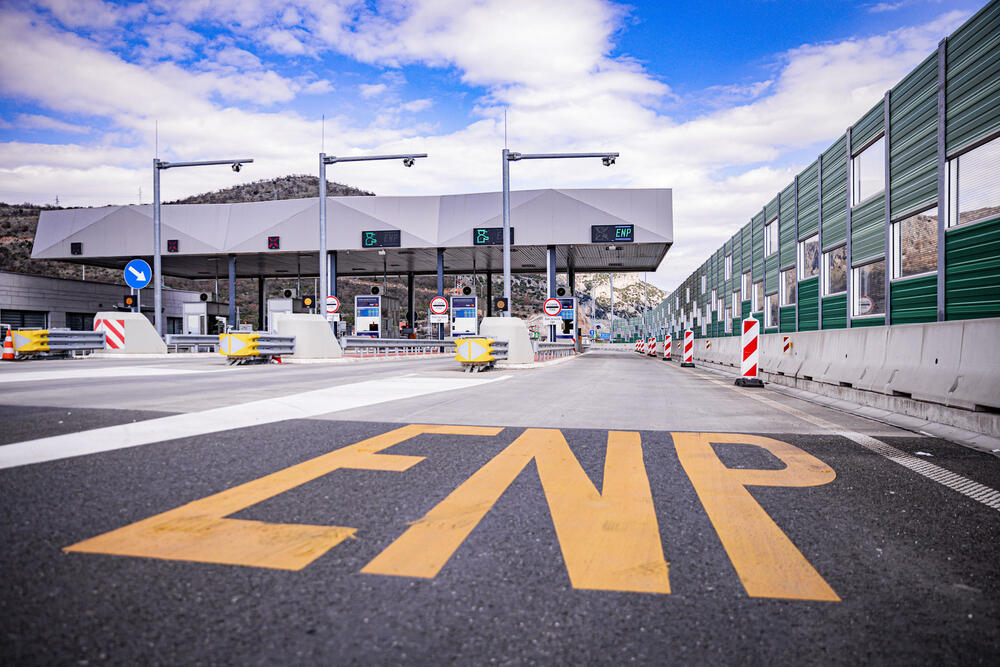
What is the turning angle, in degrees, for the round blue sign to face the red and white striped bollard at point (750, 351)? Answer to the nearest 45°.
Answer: approximately 45° to its left

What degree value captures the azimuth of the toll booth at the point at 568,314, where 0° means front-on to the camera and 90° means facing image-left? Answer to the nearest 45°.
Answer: approximately 0°

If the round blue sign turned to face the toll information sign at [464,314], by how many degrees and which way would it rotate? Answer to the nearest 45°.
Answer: approximately 135° to its left

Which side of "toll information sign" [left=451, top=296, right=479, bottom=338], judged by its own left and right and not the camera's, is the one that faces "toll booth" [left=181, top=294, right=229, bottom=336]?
right
